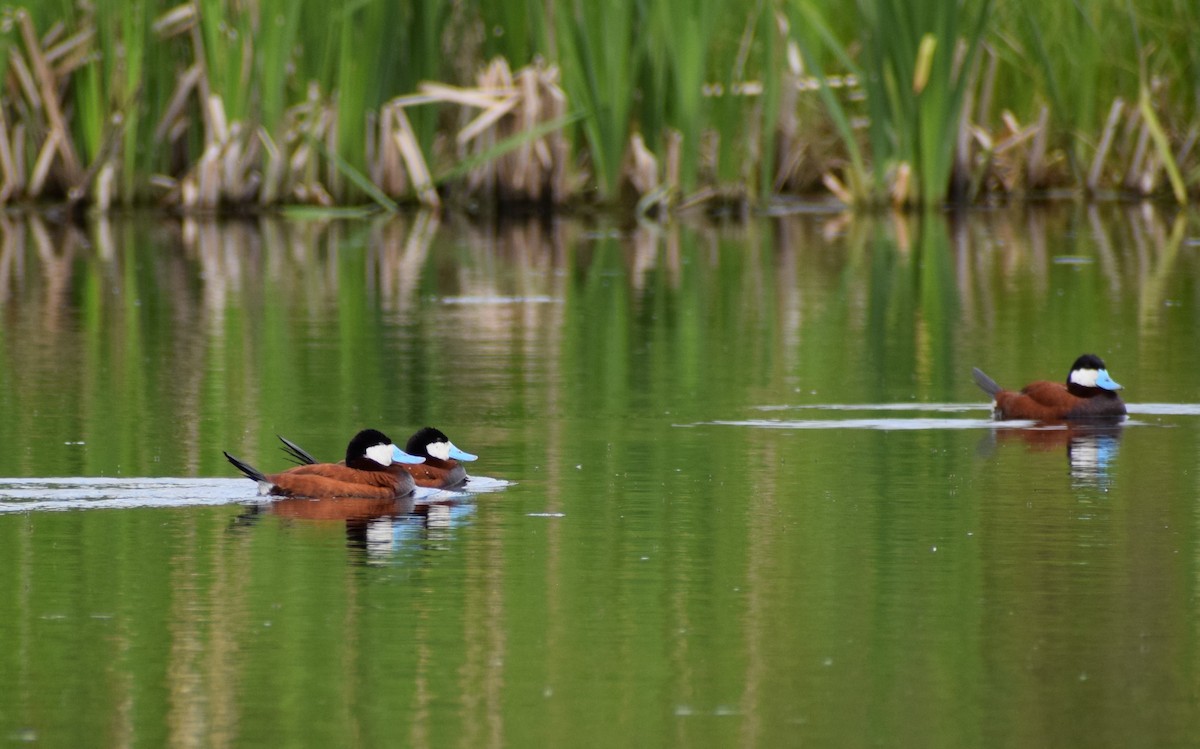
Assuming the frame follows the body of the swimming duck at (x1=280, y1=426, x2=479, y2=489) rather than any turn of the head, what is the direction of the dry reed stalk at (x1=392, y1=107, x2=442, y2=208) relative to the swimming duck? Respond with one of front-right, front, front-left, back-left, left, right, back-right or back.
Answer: left

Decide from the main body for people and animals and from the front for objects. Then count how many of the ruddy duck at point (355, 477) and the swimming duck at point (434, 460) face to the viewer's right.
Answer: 2

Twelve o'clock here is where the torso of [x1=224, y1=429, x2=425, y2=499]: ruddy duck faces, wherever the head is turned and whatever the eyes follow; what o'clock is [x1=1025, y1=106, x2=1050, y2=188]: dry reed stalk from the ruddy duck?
The dry reed stalk is roughly at 10 o'clock from the ruddy duck.

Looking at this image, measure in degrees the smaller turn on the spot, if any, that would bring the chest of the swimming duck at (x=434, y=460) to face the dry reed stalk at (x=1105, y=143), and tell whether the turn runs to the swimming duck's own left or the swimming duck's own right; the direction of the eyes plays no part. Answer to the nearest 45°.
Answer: approximately 45° to the swimming duck's own left

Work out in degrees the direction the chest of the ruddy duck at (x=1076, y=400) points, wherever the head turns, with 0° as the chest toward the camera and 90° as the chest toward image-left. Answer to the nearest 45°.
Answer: approximately 270°

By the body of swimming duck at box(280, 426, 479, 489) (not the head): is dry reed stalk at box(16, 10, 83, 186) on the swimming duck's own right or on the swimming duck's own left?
on the swimming duck's own left

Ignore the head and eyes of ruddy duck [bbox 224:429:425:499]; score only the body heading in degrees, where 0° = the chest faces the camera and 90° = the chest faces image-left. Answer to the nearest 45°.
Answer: approximately 270°

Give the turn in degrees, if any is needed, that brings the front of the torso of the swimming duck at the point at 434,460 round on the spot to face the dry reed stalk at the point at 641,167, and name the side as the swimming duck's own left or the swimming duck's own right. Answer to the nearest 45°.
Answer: approximately 90° to the swimming duck's own left

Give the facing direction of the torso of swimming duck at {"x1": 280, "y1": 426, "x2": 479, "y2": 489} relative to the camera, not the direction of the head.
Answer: to the viewer's right

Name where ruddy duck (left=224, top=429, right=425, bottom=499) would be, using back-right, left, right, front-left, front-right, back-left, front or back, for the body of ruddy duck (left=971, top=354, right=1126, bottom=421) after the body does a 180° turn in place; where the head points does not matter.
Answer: front-left
